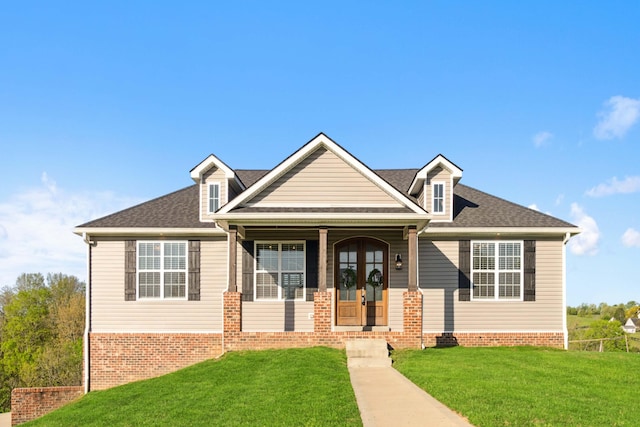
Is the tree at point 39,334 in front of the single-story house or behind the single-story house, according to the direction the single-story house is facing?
behind

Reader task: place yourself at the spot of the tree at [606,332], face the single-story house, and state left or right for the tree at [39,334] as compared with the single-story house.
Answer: right

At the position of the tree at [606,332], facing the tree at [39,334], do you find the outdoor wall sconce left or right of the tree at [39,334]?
left

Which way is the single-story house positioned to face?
toward the camera

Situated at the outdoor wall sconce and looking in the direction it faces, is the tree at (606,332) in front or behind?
behind

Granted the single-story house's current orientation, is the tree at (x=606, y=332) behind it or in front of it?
behind
